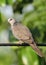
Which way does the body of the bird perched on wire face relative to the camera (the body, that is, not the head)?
to the viewer's left
